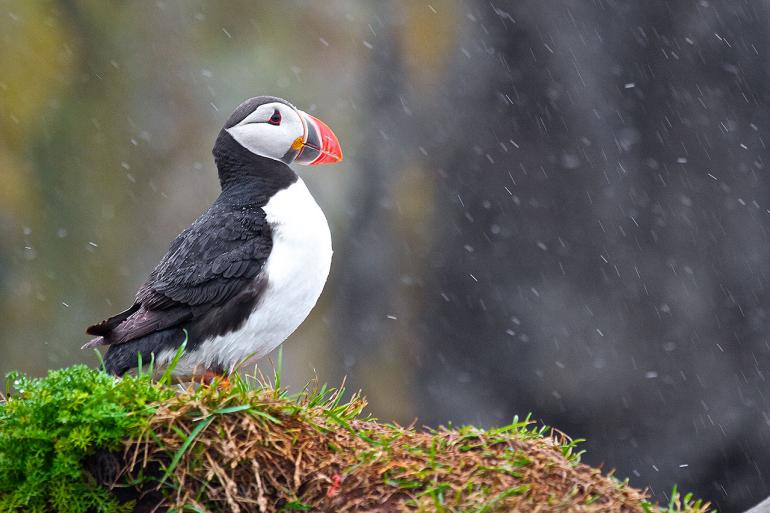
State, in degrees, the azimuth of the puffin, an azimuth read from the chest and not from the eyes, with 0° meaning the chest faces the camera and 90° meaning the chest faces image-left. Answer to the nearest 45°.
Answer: approximately 270°
